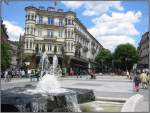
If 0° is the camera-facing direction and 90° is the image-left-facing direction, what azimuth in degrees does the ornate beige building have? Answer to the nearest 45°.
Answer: approximately 0°

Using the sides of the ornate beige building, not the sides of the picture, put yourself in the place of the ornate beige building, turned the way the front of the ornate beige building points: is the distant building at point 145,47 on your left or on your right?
on your left
